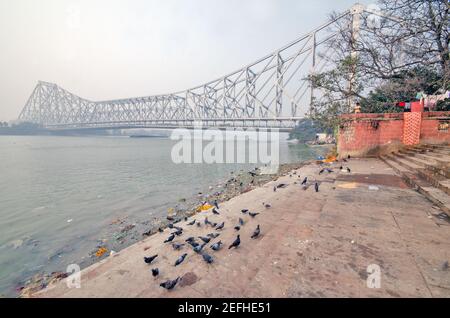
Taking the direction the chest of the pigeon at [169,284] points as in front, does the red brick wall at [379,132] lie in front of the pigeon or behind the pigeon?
behind

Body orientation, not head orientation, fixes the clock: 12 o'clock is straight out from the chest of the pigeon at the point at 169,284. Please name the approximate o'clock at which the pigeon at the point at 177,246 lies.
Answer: the pigeon at the point at 177,246 is roughly at 3 o'clock from the pigeon at the point at 169,284.

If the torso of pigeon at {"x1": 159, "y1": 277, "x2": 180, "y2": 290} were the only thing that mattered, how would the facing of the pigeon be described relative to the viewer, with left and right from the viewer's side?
facing to the left of the viewer

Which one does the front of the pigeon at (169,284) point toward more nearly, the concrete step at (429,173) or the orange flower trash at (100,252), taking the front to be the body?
the orange flower trash

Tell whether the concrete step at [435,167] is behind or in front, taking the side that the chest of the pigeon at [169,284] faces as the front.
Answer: behind
